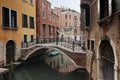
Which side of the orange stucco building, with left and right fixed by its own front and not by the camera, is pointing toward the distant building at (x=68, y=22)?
left

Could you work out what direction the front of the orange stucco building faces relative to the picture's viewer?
facing the viewer and to the right of the viewer

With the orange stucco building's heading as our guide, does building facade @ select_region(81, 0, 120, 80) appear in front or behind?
in front

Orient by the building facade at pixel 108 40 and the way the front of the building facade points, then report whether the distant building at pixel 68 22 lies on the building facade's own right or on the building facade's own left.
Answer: on the building facade's own right

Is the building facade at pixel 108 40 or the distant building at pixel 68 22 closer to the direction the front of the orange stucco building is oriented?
the building facade

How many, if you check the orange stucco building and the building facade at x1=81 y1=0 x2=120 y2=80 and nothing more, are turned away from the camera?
0

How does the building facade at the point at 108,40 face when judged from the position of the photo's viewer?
facing the viewer and to the left of the viewer
